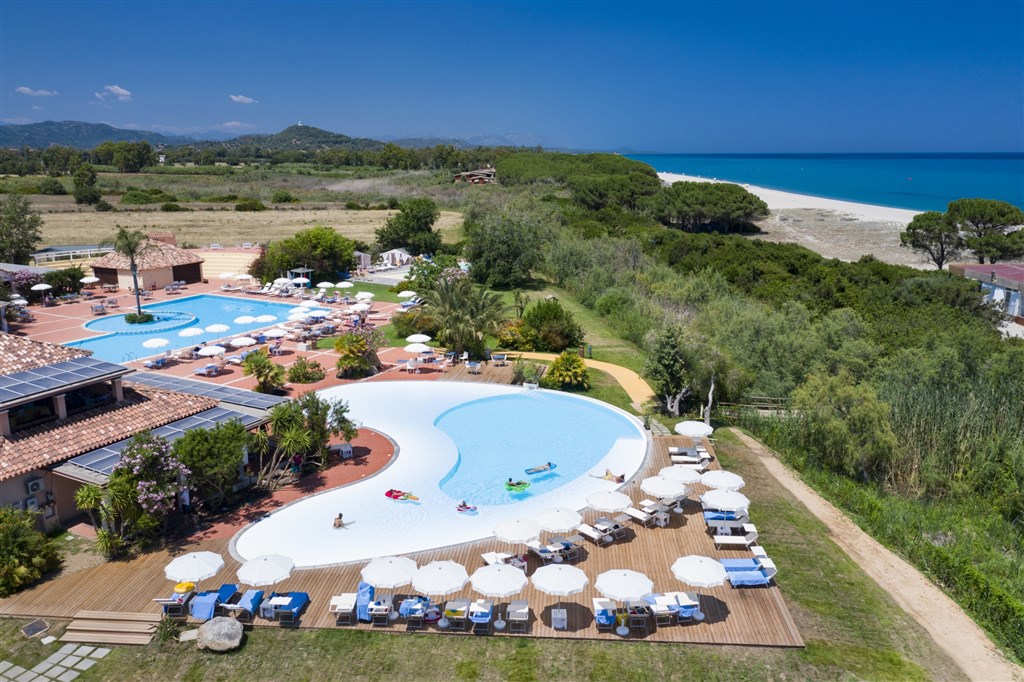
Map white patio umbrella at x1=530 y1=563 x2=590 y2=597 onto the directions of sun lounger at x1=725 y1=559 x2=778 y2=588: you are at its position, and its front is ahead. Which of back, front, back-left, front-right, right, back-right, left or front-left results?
front-left

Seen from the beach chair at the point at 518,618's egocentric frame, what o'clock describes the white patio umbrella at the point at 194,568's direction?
The white patio umbrella is roughly at 9 o'clock from the beach chair.

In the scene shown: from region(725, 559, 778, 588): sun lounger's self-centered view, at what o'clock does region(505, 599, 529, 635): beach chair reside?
The beach chair is roughly at 11 o'clock from the sun lounger.

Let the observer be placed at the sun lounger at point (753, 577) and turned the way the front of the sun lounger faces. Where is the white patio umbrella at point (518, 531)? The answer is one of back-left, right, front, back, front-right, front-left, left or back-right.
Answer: front

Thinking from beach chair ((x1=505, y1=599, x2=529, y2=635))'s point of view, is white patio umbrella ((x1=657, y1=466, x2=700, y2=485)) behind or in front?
in front

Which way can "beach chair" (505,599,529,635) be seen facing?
away from the camera

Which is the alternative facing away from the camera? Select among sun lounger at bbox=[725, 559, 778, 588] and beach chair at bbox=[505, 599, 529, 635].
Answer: the beach chair

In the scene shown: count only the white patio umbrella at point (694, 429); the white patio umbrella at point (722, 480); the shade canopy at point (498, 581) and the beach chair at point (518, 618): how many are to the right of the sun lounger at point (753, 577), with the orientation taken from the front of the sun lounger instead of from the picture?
2

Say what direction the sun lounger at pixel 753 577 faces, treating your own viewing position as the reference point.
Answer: facing to the left of the viewer

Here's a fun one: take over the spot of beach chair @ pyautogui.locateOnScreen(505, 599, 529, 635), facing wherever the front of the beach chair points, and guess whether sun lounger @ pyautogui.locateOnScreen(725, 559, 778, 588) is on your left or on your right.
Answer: on your right

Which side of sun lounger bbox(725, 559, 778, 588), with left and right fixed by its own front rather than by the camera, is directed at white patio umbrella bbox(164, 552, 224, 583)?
front

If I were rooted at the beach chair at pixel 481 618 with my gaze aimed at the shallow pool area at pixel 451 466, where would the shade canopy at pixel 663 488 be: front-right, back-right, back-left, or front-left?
front-right

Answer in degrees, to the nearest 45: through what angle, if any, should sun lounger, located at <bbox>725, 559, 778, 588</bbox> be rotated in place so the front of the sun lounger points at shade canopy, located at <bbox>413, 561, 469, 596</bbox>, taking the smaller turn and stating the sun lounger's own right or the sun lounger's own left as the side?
approximately 45° to the sun lounger's own left

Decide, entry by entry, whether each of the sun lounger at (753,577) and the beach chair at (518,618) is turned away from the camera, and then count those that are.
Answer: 1

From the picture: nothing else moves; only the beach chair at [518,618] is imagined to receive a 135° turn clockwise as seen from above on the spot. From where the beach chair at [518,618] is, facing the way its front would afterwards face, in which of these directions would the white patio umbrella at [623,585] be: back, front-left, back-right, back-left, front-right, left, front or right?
front-left

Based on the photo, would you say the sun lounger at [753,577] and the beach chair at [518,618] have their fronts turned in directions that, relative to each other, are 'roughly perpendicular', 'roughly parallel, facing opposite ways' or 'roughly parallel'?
roughly perpendicular

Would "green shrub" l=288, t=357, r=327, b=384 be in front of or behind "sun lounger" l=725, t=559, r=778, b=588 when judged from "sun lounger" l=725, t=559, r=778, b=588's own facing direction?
in front
